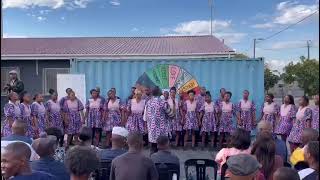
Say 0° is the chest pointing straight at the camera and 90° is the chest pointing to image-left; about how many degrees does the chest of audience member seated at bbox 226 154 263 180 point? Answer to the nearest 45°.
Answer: approximately 180°

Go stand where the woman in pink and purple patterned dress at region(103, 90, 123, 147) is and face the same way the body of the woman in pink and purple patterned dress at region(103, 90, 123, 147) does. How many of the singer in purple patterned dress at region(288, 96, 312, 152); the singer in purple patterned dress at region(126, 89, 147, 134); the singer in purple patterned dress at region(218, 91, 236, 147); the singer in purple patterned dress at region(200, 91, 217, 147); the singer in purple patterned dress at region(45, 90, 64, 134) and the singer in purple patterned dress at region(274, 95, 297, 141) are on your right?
1

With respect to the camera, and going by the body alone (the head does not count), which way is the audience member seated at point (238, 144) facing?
away from the camera

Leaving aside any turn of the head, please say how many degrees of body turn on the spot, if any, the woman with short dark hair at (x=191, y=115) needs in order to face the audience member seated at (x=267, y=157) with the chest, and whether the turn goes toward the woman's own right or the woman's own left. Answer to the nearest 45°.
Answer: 0° — they already face them

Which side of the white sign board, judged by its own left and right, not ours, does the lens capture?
front

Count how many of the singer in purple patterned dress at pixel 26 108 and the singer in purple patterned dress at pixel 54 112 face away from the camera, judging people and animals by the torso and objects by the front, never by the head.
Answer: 0

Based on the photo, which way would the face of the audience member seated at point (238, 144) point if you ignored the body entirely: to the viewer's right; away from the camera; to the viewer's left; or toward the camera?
away from the camera

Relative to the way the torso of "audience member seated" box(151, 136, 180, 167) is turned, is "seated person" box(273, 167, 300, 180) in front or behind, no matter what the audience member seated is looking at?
behind

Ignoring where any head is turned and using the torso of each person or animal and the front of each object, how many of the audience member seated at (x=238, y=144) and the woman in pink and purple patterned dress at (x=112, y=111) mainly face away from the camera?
1

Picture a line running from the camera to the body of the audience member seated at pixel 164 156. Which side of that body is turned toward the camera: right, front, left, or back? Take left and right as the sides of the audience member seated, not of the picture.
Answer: back

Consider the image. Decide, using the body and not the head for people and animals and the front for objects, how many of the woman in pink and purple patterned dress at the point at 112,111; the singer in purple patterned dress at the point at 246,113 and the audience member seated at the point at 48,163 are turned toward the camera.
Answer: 2

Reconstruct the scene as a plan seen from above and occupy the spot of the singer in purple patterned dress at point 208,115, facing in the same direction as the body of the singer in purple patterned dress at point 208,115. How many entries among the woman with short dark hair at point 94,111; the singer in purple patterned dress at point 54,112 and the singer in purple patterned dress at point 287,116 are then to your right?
2

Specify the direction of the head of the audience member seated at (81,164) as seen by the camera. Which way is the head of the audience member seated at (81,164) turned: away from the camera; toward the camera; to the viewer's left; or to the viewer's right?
away from the camera

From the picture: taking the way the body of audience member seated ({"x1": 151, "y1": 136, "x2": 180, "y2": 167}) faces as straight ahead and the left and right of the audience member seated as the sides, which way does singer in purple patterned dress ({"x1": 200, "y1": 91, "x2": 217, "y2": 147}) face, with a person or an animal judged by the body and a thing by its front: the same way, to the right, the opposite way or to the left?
the opposite way

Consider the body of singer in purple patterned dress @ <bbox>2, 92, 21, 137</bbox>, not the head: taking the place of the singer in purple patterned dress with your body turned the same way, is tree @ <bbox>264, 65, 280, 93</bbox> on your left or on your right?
on your left

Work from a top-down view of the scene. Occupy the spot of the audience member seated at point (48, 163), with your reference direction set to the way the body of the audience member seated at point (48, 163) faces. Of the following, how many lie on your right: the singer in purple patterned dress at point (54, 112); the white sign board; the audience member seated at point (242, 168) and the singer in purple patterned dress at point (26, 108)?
1

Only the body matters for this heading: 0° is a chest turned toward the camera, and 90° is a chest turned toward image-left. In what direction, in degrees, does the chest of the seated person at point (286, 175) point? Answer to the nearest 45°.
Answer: approximately 180°

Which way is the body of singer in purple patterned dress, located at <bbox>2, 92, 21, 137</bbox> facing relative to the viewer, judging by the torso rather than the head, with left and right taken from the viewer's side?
facing the viewer and to the right of the viewer
